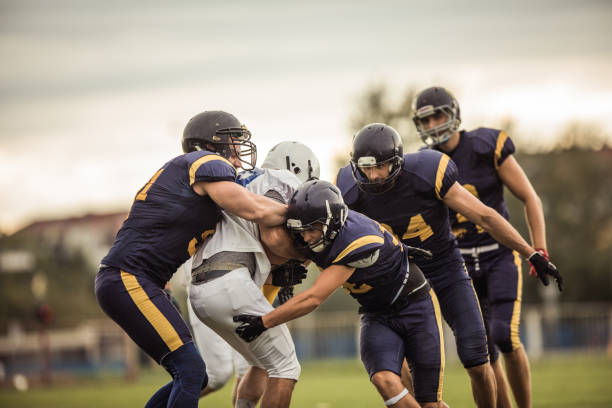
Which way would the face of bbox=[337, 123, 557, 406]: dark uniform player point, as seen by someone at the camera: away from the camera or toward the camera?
toward the camera

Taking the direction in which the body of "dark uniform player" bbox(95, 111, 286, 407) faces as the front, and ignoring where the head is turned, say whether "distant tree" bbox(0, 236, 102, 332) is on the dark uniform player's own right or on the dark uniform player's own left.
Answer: on the dark uniform player's own left

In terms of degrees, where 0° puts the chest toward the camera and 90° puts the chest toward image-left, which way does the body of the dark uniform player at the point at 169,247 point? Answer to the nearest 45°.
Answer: approximately 270°

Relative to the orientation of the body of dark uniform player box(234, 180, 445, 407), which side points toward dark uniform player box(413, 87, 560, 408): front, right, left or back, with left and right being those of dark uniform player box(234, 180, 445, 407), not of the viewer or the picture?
back

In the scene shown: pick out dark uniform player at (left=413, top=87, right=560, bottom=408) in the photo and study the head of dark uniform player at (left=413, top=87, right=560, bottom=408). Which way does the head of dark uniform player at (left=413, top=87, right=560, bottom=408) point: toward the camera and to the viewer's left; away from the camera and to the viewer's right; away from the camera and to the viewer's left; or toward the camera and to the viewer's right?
toward the camera and to the viewer's left

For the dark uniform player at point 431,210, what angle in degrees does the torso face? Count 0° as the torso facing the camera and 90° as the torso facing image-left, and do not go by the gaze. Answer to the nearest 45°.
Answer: approximately 45°

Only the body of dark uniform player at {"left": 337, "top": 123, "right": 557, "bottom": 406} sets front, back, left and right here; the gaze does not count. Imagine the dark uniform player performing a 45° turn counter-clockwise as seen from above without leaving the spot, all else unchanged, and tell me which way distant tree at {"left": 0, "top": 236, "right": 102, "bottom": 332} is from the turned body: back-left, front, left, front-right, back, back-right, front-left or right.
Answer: back-right

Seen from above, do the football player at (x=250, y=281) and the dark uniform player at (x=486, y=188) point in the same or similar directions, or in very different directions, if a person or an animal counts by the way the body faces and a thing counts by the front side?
very different directions

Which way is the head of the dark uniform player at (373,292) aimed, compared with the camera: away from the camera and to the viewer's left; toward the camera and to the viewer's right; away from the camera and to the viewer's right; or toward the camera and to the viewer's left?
toward the camera and to the viewer's left

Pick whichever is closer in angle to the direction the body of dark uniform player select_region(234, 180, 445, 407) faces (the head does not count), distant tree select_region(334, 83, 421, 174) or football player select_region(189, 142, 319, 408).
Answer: the football player

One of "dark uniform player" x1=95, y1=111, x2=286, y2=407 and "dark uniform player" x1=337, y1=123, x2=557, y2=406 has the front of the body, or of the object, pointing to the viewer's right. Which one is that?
"dark uniform player" x1=95, y1=111, x2=286, y2=407

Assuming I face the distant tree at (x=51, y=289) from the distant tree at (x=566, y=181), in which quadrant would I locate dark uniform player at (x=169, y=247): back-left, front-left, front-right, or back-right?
front-left

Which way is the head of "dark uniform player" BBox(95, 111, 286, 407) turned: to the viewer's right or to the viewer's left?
to the viewer's right
